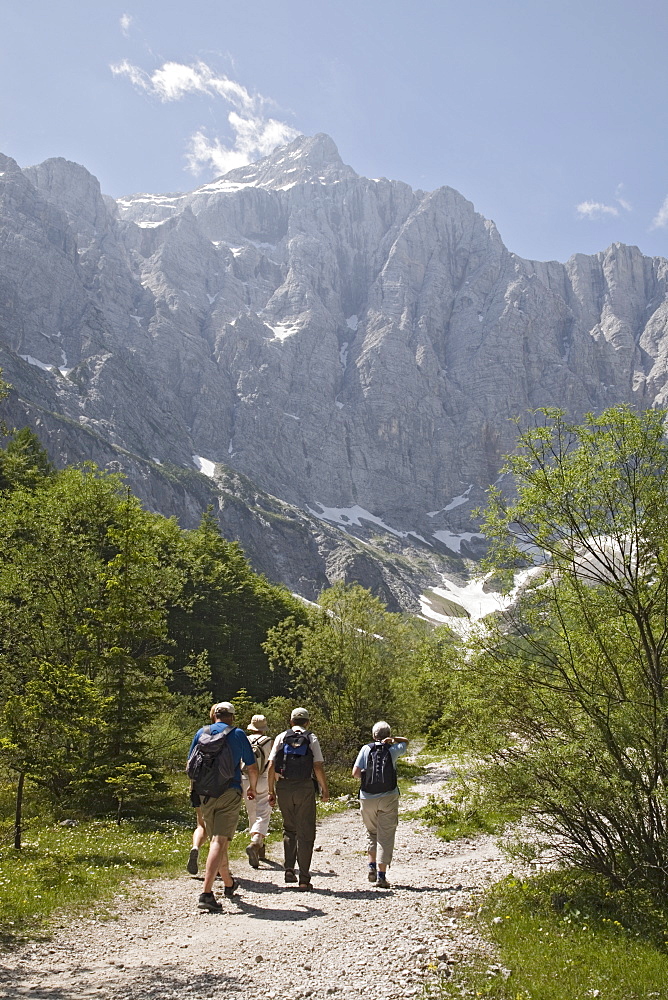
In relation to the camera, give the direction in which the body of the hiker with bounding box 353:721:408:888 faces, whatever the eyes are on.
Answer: away from the camera

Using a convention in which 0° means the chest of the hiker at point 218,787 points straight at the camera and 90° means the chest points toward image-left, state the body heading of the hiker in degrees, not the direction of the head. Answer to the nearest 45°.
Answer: approximately 225°

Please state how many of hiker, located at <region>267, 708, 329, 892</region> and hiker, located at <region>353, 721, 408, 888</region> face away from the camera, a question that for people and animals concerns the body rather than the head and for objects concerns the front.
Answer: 2

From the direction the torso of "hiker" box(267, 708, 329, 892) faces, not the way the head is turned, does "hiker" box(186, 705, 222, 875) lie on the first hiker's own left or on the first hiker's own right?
on the first hiker's own left

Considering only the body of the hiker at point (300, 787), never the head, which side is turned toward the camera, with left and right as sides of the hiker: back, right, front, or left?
back

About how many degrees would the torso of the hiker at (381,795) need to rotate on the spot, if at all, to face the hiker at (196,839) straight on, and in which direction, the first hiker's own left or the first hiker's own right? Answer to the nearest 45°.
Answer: approximately 135° to the first hiker's own left
